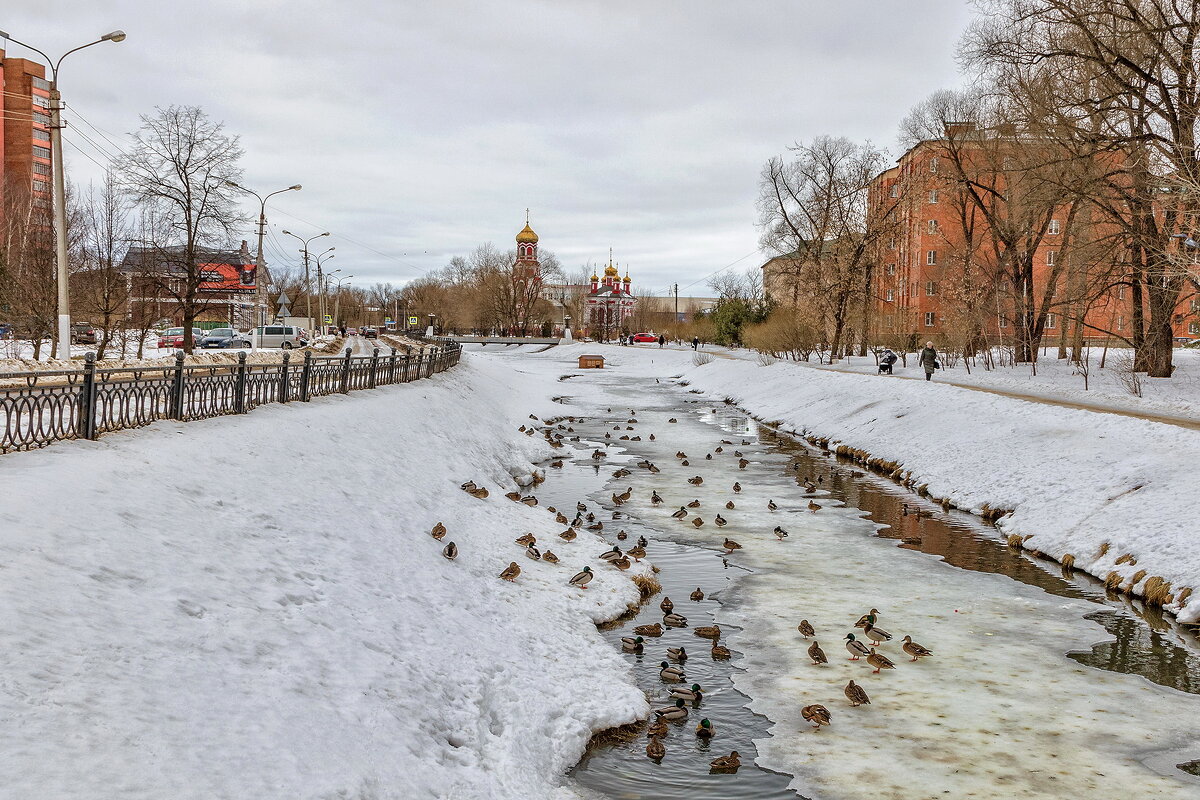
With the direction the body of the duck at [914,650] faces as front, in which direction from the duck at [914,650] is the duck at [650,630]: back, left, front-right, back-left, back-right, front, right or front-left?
front

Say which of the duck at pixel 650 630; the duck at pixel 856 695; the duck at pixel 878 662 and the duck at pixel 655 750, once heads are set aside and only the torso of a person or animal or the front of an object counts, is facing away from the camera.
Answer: the duck at pixel 655 750

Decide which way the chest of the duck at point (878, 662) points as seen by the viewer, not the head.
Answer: to the viewer's left

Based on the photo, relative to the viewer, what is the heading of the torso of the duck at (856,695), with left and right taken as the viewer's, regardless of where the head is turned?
facing to the left of the viewer

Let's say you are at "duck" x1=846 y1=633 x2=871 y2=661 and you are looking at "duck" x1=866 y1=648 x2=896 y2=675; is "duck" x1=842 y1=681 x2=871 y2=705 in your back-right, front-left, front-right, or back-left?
front-right

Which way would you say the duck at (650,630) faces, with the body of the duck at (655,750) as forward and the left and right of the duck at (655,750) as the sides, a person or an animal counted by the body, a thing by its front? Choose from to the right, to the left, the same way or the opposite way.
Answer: to the right

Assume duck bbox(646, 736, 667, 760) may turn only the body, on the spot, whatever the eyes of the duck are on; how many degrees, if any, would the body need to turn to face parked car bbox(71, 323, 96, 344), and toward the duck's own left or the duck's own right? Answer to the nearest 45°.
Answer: approximately 45° to the duck's own left

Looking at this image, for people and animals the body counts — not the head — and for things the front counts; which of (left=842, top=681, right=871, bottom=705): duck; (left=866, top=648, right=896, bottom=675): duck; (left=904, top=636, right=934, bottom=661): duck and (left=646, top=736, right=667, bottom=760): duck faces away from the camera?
(left=646, top=736, right=667, bottom=760): duck
